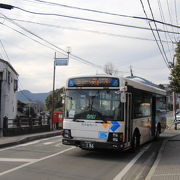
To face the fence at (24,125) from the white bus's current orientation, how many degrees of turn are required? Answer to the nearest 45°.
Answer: approximately 90° to its right

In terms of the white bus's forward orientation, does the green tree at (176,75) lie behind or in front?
behind

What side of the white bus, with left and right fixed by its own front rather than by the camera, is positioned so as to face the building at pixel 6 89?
right
